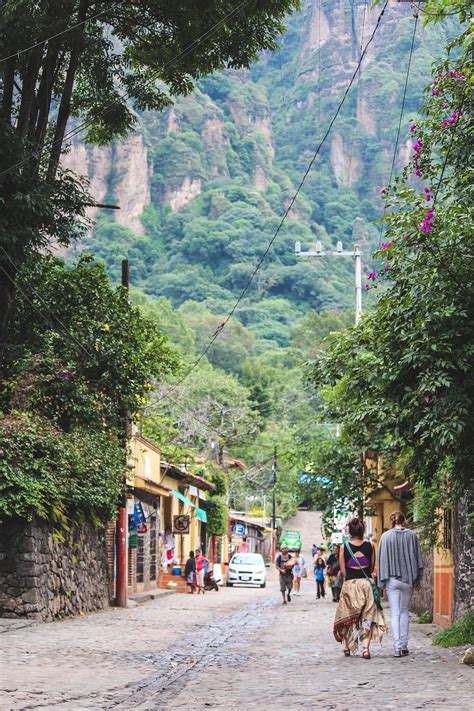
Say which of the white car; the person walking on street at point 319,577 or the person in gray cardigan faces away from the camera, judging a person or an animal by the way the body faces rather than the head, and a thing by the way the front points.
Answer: the person in gray cardigan

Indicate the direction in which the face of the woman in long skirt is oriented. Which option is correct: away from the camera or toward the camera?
away from the camera

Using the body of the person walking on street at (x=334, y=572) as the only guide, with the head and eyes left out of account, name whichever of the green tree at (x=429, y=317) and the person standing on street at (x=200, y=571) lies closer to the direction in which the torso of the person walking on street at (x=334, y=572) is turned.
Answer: the green tree

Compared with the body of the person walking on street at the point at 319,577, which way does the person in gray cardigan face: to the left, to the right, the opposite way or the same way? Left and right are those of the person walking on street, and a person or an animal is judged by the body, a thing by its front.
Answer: the opposite way

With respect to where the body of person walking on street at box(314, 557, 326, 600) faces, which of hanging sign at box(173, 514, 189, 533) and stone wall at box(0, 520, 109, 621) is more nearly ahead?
the stone wall

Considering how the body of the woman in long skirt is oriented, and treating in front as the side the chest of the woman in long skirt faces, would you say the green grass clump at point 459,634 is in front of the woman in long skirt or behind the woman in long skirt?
in front

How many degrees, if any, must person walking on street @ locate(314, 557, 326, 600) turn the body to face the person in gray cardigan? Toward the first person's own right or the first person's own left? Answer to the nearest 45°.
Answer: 0° — they already face them

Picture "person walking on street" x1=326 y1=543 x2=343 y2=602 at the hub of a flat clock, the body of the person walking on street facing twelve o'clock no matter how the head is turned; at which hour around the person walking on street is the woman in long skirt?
The woman in long skirt is roughly at 12 o'clock from the person walking on street.

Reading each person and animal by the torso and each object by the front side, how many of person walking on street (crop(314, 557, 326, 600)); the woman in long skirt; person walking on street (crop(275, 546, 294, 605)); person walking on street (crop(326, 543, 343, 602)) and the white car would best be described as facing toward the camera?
4

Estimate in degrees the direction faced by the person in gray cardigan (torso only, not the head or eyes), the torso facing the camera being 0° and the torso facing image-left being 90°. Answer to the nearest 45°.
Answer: approximately 180°

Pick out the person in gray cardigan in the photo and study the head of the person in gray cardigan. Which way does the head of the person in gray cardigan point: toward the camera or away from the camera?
away from the camera

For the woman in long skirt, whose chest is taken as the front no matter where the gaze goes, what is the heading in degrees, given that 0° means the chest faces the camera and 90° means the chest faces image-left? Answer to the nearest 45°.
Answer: approximately 180°
